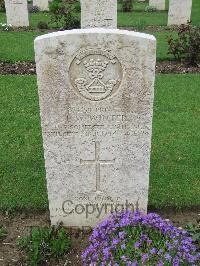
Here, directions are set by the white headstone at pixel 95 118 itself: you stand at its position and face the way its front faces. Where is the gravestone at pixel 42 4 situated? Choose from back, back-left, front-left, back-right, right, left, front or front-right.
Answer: back

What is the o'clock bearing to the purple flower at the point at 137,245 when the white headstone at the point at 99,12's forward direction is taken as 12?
The purple flower is roughly at 12 o'clock from the white headstone.

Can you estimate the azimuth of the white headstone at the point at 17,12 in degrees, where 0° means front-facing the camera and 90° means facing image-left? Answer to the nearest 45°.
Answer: approximately 0°

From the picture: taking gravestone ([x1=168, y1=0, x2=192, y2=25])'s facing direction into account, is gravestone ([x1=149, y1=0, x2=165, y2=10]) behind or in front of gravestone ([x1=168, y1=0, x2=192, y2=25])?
behind

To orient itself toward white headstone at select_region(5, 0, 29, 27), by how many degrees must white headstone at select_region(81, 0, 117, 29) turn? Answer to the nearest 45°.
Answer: approximately 135° to its right

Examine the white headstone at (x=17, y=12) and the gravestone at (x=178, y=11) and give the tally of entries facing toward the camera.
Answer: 2

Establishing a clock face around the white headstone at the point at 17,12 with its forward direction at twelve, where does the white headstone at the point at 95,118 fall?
the white headstone at the point at 95,118 is roughly at 12 o'clock from the white headstone at the point at 17,12.

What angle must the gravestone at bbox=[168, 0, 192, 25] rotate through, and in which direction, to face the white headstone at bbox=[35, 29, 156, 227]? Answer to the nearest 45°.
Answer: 0° — it already faces it

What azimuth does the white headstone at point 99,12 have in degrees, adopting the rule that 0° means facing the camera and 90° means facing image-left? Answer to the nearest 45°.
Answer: approximately 0°

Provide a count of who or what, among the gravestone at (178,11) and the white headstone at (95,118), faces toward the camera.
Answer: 2
